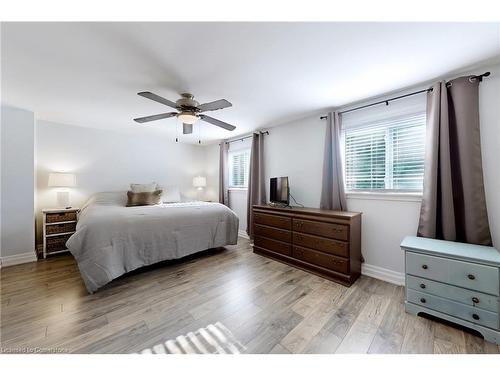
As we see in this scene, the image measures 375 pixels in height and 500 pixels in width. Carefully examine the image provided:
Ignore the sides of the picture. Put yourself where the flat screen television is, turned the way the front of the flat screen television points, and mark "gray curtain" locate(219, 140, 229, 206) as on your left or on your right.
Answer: on your right

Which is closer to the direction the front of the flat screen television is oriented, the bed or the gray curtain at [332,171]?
the bed

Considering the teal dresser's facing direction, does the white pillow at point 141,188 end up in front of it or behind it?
in front

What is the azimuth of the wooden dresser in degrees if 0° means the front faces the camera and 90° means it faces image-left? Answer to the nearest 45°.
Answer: approximately 45°

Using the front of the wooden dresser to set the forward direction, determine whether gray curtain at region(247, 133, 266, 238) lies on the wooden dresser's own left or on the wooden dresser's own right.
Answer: on the wooden dresser's own right

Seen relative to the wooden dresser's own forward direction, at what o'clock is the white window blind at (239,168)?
The white window blind is roughly at 3 o'clock from the wooden dresser.

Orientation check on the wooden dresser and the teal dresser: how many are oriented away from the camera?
0

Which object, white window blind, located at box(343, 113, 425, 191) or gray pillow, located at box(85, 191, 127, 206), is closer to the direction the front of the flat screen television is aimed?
the gray pillow

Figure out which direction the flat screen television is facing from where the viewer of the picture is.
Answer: facing the viewer and to the left of the viewer

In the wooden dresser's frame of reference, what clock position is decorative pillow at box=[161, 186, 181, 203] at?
The decorative pillow is roughly at 2 o'clock from the wooden dresser.

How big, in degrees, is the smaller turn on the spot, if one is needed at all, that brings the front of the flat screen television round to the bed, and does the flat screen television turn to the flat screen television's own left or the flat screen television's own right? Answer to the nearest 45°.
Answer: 0° — it already faces it

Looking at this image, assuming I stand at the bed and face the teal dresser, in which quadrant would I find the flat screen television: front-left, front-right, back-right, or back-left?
front-left

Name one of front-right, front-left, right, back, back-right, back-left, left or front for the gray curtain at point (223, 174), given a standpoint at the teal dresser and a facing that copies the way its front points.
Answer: front-right

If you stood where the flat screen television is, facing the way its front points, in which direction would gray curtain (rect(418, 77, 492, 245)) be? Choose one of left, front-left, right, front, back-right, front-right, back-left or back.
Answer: left

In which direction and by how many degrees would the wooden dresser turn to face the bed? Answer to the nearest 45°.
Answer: approximately 45° to its right

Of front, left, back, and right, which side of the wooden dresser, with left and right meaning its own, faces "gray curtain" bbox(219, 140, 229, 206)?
right
